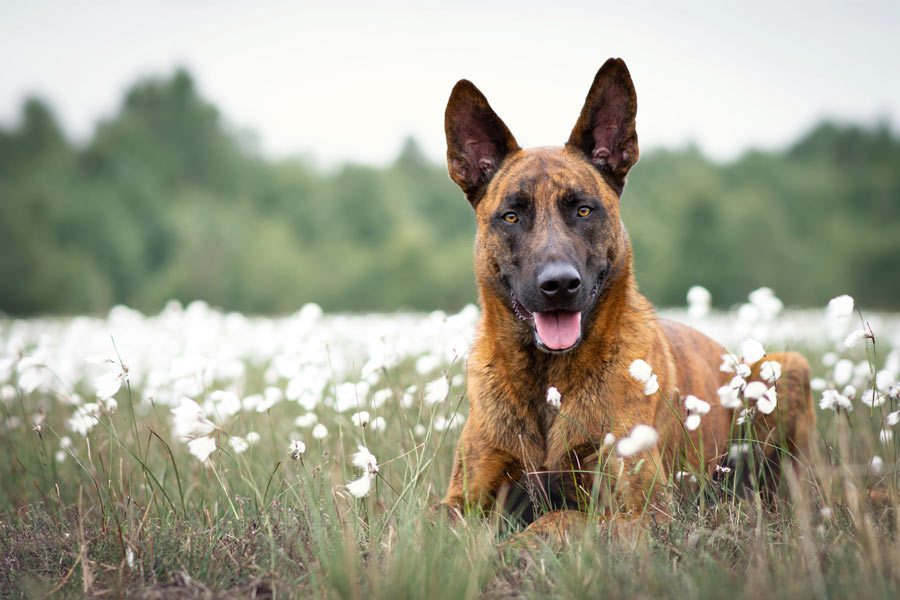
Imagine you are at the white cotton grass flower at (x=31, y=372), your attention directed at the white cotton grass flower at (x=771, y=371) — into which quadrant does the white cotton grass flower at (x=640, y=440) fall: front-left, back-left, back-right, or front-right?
front-right

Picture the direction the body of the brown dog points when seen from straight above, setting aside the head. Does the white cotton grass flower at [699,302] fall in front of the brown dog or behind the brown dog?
behind

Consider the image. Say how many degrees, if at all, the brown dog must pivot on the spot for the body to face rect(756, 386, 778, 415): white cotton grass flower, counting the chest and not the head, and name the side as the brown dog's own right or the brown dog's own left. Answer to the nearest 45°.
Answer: approximately 90° to the brown dog's own left

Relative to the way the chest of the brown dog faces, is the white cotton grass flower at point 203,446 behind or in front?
in front

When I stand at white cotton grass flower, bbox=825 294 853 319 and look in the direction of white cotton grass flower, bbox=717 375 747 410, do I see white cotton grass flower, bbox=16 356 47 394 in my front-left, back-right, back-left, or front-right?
front-right

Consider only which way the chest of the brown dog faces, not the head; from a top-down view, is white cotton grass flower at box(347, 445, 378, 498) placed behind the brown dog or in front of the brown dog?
in front

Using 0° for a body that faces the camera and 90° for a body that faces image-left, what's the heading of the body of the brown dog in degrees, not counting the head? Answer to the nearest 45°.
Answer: approximately 45°
